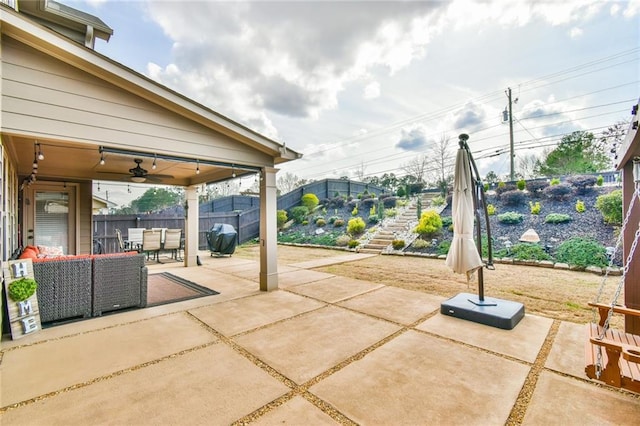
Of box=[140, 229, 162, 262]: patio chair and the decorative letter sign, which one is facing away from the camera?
the patio chair

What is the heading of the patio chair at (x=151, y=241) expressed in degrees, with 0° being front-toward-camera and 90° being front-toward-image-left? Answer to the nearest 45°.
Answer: approximately 180°

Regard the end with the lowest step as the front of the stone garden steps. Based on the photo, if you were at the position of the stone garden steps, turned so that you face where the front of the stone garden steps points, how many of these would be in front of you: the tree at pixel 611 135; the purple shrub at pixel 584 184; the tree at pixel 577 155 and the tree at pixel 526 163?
0

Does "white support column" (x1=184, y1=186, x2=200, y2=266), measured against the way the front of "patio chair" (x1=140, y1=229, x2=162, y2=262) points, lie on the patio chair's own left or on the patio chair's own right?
on the patio chair's own right

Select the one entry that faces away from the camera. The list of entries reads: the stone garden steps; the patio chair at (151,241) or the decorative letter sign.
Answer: the patio chair

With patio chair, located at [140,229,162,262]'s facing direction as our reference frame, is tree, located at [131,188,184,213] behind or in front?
in front

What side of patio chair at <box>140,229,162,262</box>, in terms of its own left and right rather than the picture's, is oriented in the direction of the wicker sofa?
back

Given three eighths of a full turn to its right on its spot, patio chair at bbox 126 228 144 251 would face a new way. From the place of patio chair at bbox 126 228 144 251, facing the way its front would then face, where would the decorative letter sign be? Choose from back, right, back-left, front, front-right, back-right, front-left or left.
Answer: front

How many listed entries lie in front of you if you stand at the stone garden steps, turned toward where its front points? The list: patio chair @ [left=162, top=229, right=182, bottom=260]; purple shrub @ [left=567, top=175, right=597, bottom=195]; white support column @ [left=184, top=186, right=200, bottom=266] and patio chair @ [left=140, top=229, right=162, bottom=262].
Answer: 3

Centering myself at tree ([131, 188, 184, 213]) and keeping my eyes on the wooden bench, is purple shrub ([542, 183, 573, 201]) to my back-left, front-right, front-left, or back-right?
front-left

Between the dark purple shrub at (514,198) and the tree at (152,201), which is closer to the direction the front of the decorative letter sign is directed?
the dark purple shrub

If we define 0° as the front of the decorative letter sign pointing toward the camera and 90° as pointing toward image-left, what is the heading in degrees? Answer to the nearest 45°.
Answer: approximately 315°

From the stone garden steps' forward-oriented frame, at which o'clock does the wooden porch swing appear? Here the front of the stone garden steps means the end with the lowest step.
The wooden porch swing is roughly at 10 o'clock from the stone garden steps.

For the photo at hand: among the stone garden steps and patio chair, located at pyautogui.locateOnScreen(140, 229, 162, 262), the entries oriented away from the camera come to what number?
1

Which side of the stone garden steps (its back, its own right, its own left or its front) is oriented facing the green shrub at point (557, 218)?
left

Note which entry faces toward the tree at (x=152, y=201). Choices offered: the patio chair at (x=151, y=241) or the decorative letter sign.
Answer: the patio chair

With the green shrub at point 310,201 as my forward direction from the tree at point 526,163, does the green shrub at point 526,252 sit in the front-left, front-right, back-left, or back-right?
front-left

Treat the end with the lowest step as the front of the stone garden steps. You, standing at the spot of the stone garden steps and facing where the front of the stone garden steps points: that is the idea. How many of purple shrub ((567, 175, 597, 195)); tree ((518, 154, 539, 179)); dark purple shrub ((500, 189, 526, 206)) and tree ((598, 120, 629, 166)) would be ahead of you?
0
